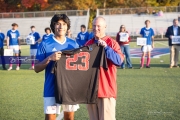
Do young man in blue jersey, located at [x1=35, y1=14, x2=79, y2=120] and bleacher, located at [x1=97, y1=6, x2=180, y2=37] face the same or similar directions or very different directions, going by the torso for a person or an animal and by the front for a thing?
same or similar directions

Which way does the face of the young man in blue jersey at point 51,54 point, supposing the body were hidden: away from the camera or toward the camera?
toward the camera

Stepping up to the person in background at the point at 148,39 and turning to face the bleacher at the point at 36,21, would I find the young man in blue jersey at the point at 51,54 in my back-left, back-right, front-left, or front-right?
back-left

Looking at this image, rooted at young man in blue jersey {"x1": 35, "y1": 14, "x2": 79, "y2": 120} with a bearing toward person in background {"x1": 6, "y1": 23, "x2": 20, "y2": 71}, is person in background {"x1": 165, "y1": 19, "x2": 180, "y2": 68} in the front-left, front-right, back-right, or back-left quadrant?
front-right

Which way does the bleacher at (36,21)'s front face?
toward the camera

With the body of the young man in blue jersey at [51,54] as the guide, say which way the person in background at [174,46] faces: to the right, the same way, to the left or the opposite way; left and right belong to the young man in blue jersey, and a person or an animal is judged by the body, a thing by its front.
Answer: the same way

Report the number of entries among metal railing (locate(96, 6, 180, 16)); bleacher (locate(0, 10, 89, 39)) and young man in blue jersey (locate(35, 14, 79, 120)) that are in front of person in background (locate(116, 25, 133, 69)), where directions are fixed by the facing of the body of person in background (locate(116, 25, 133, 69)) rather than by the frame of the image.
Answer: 1

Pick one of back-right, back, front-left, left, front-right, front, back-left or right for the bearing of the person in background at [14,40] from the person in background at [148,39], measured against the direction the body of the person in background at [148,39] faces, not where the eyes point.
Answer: right

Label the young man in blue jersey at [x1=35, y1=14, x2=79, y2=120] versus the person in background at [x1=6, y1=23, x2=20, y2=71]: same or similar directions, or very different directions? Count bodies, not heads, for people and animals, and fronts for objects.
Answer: same or similar directions

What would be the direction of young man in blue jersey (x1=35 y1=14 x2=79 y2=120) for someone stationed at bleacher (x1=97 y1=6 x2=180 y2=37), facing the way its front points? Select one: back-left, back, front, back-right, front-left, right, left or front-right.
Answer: front

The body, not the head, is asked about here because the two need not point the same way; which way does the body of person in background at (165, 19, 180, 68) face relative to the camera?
toward the camera

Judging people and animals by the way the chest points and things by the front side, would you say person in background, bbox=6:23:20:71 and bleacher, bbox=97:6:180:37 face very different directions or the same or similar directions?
same or similar directions

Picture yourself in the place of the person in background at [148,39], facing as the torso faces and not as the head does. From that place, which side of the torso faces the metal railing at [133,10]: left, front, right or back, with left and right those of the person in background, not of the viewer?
back

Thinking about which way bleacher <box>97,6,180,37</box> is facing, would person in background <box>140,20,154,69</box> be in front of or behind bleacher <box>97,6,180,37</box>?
in front

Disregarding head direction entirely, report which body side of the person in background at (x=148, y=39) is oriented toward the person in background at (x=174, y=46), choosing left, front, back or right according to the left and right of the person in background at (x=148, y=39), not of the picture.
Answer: left

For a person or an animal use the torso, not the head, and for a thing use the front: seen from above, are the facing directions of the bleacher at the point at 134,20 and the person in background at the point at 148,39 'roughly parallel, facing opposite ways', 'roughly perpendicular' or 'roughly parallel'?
roughly parallel

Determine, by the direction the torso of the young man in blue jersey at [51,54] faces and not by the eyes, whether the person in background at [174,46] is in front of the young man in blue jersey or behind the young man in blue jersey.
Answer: behind

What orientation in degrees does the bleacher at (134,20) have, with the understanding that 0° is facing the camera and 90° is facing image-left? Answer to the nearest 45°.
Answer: approximately 0°

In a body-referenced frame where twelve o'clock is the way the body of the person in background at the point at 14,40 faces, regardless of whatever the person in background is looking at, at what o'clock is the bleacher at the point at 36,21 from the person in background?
The bleacher is roughly at 6 o'clock from the person in background.
